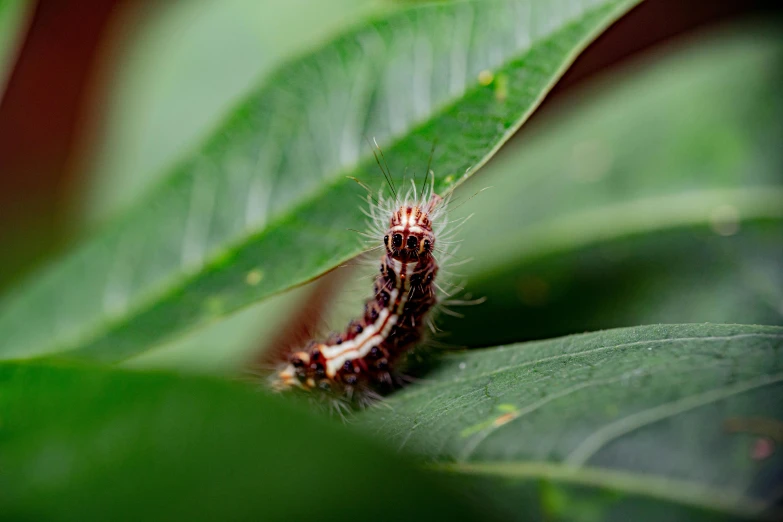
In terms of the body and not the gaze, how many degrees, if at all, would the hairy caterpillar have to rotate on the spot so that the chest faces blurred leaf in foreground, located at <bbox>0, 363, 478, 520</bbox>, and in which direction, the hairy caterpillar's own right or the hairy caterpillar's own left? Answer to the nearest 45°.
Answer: approximately 180°

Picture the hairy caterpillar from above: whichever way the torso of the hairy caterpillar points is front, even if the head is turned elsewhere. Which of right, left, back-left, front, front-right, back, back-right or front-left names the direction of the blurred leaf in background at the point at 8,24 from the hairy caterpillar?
left

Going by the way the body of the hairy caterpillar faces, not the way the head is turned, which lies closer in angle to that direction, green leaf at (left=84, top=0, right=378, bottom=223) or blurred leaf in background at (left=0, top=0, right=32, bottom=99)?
the green leaf
